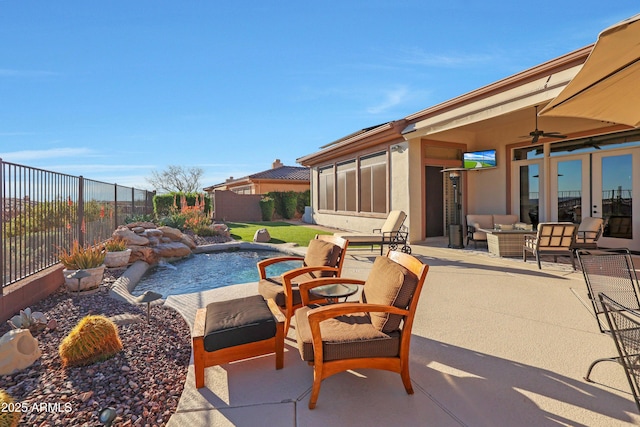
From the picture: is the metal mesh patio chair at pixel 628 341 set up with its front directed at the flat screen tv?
no

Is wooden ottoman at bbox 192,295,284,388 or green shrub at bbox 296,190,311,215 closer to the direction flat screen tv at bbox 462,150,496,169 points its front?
the wooden ottoman

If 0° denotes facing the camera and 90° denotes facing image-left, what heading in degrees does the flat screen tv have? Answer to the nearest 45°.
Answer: approximately 45°

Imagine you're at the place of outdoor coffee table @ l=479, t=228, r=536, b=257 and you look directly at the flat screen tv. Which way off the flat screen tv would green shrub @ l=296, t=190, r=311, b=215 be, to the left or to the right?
left

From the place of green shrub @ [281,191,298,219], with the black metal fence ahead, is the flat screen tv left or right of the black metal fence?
left

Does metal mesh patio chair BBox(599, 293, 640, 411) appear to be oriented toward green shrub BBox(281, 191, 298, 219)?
no
